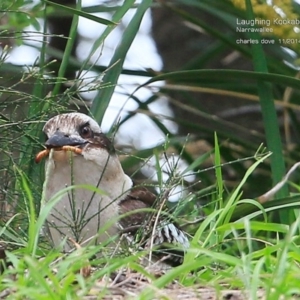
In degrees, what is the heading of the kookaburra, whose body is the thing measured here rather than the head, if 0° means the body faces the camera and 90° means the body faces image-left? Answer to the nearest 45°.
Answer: approximately 45°
